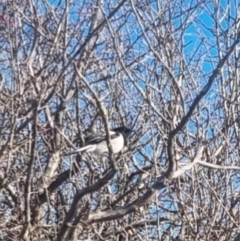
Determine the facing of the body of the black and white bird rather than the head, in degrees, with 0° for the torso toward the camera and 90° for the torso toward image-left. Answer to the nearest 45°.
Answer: approximately 270°
